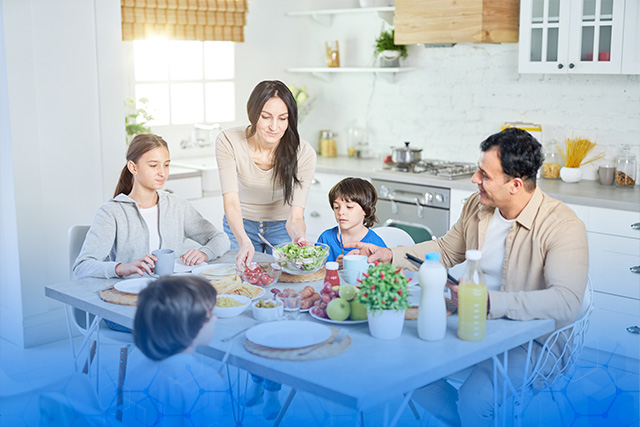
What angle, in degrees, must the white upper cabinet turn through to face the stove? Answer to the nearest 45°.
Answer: approximately 90° to its right

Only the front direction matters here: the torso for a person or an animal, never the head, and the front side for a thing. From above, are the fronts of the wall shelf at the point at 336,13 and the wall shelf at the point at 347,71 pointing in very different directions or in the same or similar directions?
same or similar directions

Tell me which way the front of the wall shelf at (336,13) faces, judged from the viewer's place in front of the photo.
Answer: facing the viewer and to the left of the viewer

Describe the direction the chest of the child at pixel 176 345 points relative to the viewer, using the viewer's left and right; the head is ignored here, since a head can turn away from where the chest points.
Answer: facing away from the viewer and to the right of the viewer

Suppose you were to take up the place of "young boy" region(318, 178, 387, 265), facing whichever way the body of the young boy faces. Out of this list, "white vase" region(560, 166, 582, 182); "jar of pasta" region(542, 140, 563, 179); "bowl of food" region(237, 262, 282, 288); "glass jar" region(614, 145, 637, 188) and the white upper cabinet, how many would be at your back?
4

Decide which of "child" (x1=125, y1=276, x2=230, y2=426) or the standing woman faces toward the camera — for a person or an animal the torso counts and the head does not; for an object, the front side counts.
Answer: the standing woman

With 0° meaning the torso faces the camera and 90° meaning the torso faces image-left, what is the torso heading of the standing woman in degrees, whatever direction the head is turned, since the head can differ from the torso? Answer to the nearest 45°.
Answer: approximately 0°

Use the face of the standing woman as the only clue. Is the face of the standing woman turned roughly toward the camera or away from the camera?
toward the camera

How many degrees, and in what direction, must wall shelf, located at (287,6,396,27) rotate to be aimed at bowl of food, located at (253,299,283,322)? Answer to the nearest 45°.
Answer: approximately 45° to its left

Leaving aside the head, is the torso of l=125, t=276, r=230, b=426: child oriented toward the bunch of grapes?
yes

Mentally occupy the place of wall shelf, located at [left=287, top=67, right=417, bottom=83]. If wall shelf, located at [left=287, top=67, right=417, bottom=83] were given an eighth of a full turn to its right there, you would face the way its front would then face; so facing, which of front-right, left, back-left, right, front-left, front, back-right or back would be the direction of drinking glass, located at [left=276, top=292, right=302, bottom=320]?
left

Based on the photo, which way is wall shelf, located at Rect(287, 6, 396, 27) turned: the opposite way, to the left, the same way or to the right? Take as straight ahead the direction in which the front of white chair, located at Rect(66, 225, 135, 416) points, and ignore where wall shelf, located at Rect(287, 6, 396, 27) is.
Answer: to the right

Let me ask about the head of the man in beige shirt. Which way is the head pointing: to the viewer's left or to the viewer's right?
to the viewer's left

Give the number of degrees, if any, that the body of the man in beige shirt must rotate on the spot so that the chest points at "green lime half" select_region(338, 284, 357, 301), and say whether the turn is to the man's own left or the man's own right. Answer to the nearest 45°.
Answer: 0° — they already face it

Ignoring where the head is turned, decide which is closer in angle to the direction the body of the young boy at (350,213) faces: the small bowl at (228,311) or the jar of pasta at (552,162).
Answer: the small bowl
